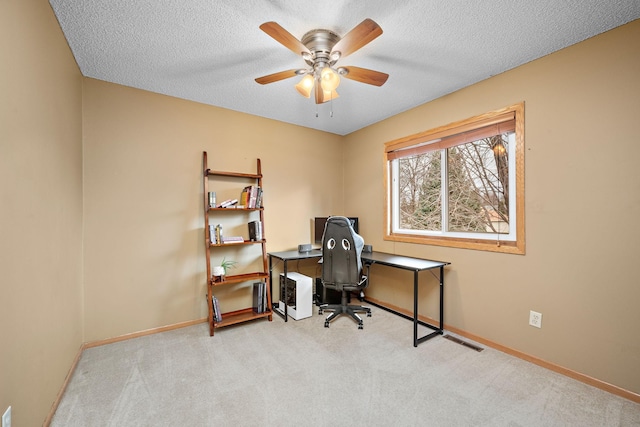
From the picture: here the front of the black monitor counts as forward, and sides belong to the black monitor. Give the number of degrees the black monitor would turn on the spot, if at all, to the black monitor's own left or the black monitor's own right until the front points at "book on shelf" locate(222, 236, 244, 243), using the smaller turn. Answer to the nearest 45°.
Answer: approximately 45° to the black monitor's own right

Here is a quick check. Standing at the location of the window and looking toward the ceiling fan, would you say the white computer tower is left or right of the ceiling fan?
right

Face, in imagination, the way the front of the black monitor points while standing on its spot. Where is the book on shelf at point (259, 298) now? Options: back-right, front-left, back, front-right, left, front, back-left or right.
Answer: front-right

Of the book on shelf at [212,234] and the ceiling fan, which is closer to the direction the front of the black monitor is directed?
the ceiling fan

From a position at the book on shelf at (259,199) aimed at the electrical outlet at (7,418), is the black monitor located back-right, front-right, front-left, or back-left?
back-left

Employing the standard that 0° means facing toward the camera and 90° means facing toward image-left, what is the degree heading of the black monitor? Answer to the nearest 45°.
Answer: approximately 0°

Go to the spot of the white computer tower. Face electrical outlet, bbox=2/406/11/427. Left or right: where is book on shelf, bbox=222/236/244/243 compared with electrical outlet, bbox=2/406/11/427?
right

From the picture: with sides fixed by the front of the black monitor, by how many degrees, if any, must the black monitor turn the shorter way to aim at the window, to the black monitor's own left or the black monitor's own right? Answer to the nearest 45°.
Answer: approximately 45° to the black monitor's own left

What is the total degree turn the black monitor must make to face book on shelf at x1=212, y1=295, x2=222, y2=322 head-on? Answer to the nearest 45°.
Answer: approximately 45° to its right

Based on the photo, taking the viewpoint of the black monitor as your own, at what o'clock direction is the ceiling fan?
The ceiling fan is roughly at 12 o'clock from the black monitor.
